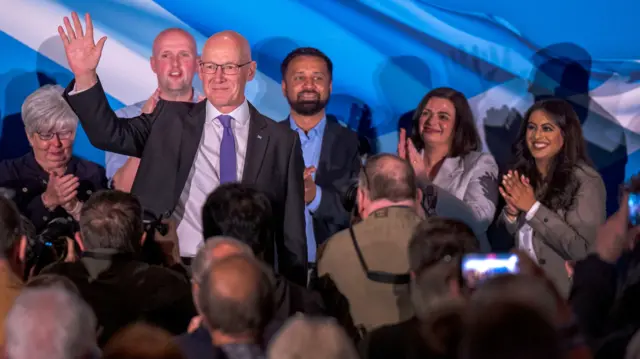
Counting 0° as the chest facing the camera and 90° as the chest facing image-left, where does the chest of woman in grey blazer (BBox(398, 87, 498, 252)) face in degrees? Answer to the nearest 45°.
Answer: approximately 45°

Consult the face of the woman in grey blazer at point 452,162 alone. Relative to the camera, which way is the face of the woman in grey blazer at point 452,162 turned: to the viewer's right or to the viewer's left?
to the viewer's left

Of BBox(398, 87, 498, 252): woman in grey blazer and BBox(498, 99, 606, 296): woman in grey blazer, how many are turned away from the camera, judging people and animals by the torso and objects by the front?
0

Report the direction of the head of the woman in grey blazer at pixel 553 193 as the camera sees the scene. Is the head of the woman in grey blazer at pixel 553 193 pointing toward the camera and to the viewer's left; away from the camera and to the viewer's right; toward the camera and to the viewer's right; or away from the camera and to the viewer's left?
toward the camera and to the viewer's left

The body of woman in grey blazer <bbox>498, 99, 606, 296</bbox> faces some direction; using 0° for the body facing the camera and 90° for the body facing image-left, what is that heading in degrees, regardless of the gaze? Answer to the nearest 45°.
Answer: approximately 45°
